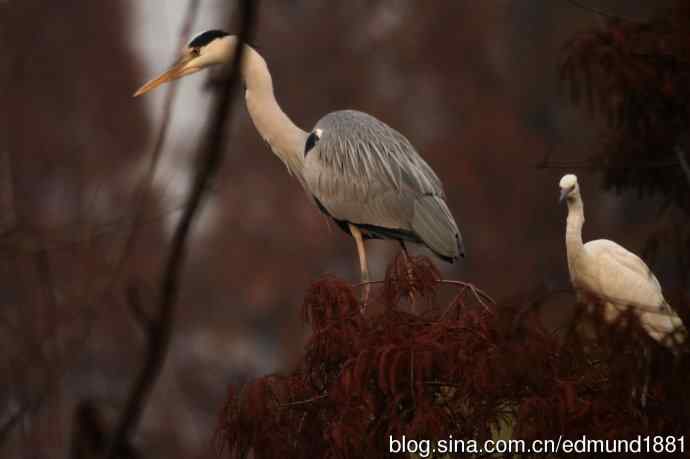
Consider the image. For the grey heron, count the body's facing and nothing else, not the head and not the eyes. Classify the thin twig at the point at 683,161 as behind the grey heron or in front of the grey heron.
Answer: behind

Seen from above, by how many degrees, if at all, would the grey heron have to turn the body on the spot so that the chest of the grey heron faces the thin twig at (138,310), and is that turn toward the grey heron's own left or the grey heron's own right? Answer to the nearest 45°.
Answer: approximately 90° to the grey heron's own left

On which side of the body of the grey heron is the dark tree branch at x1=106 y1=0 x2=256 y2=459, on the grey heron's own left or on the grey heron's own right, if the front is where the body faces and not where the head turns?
on the grey heron's own left

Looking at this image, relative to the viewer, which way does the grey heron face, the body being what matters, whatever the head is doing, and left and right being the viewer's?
facing to the left of the viewer
